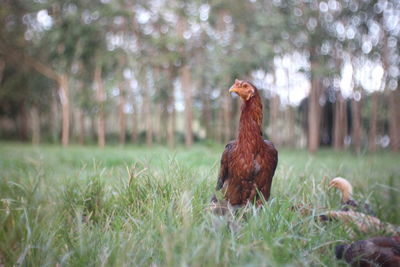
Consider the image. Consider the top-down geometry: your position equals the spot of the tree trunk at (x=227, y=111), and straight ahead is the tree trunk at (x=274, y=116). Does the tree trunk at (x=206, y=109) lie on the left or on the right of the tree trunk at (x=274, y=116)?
left

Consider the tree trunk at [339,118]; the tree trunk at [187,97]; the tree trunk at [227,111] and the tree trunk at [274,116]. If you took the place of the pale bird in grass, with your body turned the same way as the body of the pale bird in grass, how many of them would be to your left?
0

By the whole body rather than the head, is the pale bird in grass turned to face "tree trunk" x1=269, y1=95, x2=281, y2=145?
no

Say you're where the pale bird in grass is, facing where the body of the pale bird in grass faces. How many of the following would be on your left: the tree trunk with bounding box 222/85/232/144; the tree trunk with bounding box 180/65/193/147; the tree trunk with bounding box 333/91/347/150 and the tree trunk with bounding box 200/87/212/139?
0

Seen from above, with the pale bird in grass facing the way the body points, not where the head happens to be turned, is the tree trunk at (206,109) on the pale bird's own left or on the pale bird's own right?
on the pale bird's own right

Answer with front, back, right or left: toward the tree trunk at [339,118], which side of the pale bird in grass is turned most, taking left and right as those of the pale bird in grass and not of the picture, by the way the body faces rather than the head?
right

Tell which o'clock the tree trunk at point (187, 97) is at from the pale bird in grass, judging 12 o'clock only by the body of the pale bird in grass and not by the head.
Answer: The tree trunk is roughly at 2 o'clock from the pale bird in grass.

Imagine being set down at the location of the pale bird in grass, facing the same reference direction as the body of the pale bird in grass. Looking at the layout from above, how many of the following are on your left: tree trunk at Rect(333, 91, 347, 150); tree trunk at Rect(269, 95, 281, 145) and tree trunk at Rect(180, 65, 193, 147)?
0

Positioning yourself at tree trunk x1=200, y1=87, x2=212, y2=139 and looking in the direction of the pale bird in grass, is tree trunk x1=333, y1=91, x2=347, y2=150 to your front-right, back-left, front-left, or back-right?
front-left

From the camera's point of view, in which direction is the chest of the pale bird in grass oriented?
to the viewer's left

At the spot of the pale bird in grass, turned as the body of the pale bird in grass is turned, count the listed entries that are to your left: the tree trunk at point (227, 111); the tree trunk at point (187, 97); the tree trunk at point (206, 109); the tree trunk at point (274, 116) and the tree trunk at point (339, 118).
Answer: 0

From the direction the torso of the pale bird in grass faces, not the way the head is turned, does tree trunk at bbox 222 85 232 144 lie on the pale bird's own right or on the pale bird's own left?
on the pale bird's own right
